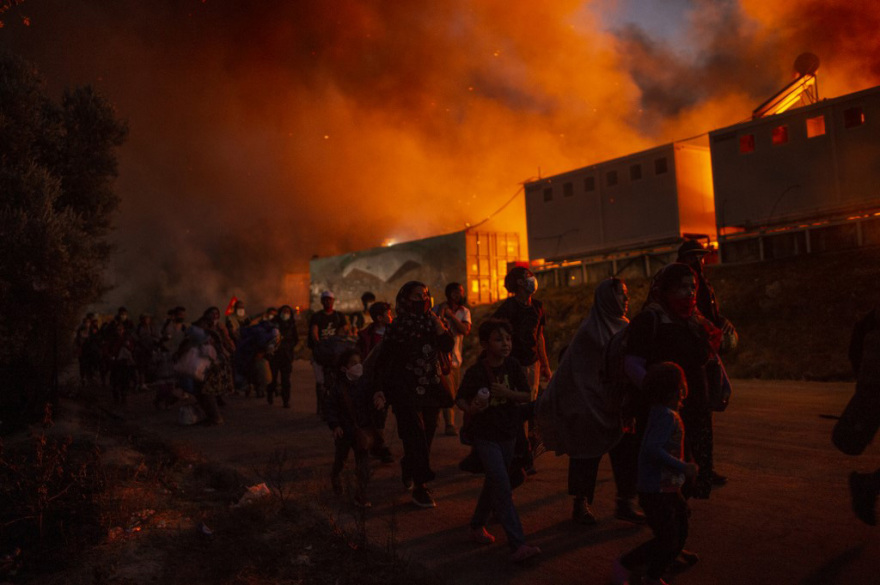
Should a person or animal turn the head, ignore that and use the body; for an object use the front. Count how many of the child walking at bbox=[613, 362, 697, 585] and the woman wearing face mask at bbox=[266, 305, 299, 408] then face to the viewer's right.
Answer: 1

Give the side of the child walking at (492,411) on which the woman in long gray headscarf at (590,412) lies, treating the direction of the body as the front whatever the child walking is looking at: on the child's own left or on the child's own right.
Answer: on the child's own left

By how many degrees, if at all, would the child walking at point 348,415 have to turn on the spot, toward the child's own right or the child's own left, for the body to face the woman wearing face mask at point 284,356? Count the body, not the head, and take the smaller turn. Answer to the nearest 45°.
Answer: approximately 135° to the child's own left

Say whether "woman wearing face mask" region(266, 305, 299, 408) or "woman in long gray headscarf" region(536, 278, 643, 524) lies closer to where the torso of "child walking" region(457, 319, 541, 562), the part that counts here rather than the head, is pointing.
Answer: the woman in long gray headscarf

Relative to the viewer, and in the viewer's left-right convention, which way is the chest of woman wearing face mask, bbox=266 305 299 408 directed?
facing the viewer

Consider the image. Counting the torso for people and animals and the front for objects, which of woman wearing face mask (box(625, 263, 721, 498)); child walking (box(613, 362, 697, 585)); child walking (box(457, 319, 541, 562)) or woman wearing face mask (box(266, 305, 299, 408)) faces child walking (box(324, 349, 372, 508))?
woman wearing face mask (box(266, 305, 299, 408))

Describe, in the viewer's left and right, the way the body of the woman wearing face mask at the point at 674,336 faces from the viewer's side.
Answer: facing the viewer and to the right of the viewer

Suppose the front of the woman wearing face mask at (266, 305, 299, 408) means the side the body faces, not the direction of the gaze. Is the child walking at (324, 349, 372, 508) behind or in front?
in front
